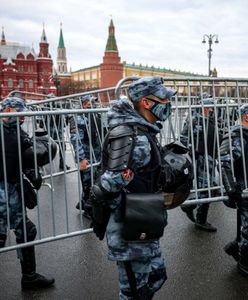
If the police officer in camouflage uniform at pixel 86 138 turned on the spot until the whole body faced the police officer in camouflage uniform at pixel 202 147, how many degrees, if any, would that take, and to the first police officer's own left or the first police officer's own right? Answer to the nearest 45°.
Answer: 0° — they already face them

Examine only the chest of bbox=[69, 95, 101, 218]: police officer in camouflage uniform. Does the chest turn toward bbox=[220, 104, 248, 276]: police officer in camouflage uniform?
yes

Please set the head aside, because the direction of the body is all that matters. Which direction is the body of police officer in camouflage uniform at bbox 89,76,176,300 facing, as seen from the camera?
to the viewer's right

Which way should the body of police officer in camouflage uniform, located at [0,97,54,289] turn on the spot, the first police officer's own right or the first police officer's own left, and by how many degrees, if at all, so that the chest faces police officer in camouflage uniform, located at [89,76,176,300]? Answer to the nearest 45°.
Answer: approximately 45° to the first police officer's own right

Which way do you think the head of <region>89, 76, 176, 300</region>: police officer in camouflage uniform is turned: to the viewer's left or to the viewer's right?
to the viewer's right

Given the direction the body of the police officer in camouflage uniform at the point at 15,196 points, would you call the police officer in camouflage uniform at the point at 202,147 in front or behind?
in front

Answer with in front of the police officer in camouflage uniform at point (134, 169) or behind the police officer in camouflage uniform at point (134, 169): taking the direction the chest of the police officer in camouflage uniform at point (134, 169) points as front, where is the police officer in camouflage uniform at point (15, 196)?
behind

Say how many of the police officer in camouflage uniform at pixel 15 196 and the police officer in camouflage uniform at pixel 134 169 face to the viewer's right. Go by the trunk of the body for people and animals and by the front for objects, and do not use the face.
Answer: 2

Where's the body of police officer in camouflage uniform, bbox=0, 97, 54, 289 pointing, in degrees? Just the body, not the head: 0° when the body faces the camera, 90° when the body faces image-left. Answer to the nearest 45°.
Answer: approximately 270°

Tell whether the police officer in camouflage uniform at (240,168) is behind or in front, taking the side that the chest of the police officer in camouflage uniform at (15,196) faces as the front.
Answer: in front
